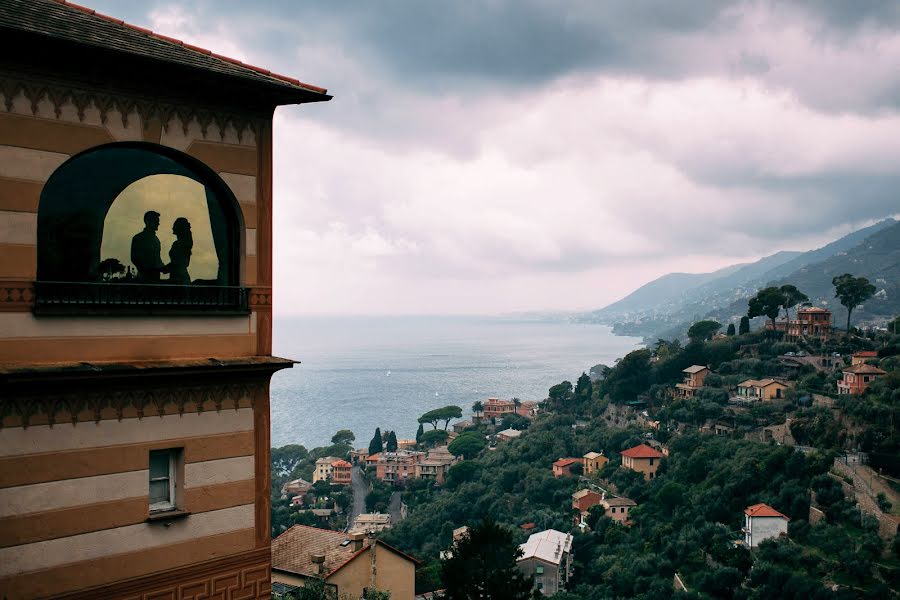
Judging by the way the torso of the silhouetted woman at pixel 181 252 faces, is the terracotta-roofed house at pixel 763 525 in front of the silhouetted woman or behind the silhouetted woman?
behind

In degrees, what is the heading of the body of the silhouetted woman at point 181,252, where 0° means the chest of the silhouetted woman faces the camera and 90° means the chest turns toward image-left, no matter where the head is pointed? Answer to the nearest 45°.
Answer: approximately 90°

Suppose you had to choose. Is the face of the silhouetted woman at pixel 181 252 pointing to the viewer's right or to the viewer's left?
to the viewer's left

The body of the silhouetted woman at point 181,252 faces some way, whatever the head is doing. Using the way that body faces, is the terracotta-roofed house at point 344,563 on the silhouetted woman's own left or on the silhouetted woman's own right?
on the silhouetted woman's own right
